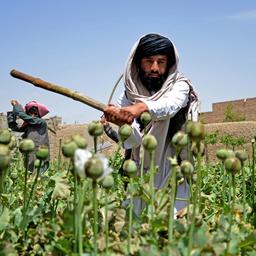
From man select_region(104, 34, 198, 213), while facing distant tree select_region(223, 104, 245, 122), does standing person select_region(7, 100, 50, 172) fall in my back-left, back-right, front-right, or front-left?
front-left

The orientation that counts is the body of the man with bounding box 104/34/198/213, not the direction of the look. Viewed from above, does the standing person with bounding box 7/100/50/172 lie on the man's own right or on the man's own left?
on the man's own right

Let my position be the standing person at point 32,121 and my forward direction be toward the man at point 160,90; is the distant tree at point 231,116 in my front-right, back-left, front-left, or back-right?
back-left

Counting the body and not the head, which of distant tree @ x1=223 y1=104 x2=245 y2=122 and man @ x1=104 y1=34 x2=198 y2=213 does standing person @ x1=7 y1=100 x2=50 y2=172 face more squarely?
the man

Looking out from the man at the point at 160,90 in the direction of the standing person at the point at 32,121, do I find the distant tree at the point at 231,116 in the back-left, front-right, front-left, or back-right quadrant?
front-right

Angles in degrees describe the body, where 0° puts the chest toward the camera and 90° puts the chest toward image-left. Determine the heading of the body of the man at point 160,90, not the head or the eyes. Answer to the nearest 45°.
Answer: approximately 45°

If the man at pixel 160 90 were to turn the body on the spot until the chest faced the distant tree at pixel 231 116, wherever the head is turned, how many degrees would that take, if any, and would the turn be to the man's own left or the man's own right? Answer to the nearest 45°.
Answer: approximately 135° to the man's own right
